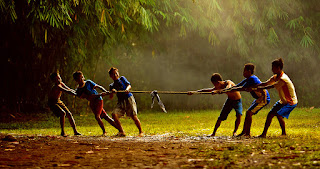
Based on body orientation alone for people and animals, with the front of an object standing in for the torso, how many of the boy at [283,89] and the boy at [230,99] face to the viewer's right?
0

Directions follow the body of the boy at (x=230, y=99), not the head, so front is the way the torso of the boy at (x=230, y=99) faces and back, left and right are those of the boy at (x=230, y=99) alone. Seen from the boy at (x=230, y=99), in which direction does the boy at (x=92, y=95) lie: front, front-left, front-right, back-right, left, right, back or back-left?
front-right

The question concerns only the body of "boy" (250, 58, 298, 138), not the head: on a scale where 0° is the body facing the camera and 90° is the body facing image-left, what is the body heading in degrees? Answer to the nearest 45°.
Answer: approximately 90°

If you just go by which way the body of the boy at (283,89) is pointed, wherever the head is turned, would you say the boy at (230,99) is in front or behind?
in front

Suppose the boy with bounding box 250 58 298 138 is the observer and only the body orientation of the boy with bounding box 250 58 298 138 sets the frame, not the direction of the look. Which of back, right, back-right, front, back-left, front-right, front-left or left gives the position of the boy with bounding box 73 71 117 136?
front

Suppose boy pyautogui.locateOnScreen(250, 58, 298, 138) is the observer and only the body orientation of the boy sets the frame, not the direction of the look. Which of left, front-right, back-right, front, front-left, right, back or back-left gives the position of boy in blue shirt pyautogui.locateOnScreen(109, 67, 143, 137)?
front

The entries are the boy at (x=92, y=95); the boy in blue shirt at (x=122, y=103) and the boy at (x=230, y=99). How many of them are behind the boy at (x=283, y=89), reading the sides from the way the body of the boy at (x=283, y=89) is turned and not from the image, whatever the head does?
0

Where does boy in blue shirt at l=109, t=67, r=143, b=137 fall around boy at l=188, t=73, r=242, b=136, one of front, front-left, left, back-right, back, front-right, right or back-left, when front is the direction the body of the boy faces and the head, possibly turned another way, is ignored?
front-right

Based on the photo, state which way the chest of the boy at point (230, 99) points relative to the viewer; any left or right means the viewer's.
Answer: facing the viewer and to the left of the viewer

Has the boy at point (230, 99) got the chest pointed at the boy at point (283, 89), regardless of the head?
no
